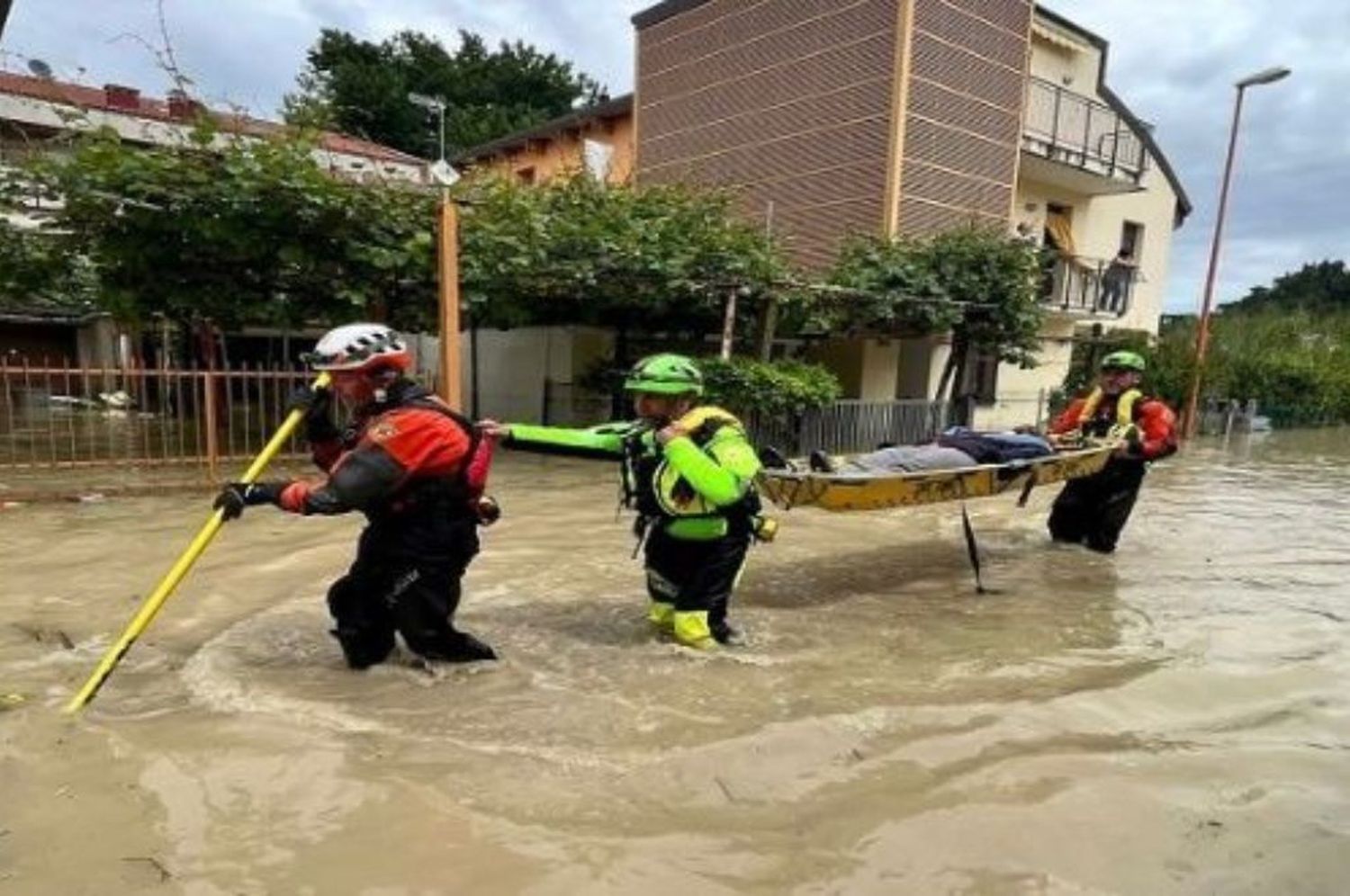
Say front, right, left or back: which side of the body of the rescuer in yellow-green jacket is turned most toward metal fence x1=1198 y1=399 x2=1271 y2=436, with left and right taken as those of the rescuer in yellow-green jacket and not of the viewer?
back

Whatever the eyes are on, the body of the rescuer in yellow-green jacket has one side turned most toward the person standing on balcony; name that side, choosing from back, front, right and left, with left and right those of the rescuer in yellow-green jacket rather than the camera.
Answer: back

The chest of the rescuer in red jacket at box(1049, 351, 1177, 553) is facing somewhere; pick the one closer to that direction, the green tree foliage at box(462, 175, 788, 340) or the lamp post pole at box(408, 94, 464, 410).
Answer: the lamp post pole

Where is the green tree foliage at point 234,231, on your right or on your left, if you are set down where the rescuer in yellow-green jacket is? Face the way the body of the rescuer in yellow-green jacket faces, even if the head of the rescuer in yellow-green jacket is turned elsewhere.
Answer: on your right

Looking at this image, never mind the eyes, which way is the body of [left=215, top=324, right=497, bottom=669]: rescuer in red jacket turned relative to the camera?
to the viewer's left

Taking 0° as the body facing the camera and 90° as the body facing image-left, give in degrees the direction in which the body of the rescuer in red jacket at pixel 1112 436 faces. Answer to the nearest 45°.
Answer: approximately 45°

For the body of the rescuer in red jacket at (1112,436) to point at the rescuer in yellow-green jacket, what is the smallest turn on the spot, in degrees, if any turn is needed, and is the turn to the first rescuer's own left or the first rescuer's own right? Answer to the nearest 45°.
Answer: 0° — they already face them

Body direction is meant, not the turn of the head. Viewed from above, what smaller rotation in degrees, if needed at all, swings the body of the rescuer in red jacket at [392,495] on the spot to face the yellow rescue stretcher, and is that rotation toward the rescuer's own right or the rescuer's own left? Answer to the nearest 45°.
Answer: approximately 180°
